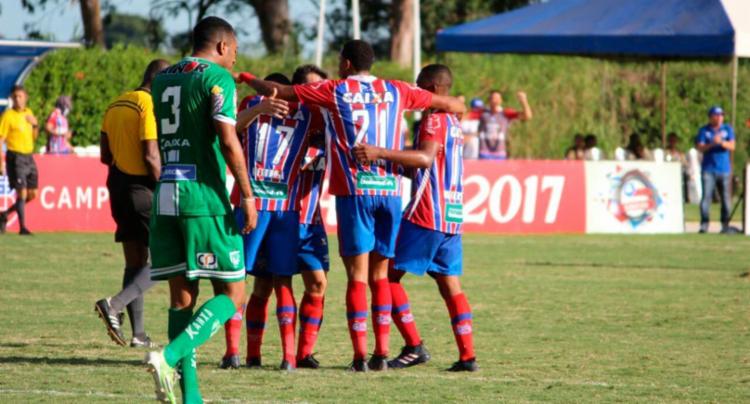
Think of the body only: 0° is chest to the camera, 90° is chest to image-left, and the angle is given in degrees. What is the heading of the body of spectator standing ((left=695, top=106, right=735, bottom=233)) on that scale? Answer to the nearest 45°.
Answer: approximately 0°

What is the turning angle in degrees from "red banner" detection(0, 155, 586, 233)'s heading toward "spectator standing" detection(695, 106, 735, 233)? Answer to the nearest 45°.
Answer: approximately 90° to its left

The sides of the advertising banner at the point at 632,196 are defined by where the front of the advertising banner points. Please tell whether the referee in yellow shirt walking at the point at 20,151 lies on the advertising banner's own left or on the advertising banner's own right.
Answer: on the advertising banner's own right

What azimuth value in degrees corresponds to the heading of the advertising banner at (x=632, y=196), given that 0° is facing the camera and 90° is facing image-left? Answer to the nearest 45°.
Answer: approximately 0°

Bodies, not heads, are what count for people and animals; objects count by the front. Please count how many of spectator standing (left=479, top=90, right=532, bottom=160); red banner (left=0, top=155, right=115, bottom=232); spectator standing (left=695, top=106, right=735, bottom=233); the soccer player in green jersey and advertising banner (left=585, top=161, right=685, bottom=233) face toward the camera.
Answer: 4

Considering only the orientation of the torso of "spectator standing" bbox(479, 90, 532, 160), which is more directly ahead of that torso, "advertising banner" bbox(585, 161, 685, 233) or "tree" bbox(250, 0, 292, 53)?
the advertising banner

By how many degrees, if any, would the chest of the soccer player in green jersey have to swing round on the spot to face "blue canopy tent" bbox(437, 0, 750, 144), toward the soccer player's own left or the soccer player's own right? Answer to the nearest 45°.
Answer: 0° — they already face it
